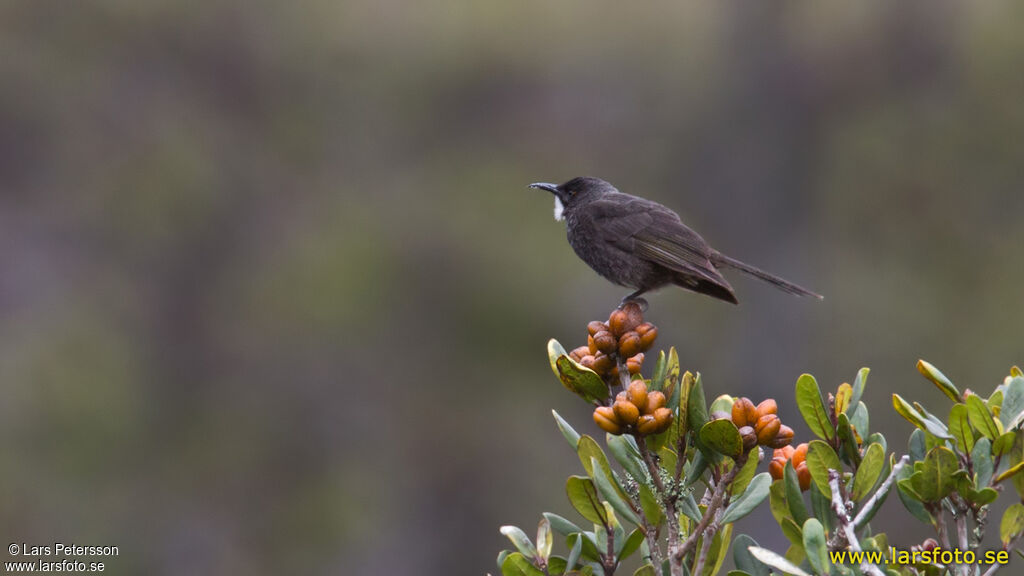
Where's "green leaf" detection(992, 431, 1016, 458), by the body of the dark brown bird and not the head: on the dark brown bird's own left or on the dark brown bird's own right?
on the dark brown bird's own left

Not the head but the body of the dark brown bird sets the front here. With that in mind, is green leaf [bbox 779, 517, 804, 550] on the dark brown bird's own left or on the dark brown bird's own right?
on the dark brown bird's own left

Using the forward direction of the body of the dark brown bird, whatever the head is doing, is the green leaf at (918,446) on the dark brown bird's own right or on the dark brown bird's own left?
on the dark brown bird's own left

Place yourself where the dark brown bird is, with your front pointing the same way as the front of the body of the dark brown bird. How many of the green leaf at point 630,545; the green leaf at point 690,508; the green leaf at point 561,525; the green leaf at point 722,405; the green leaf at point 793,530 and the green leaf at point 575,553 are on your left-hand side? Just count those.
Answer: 6

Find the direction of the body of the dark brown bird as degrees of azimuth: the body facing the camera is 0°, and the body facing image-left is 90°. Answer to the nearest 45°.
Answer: approximately 90°

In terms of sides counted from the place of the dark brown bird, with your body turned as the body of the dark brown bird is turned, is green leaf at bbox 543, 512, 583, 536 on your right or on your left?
on your left
